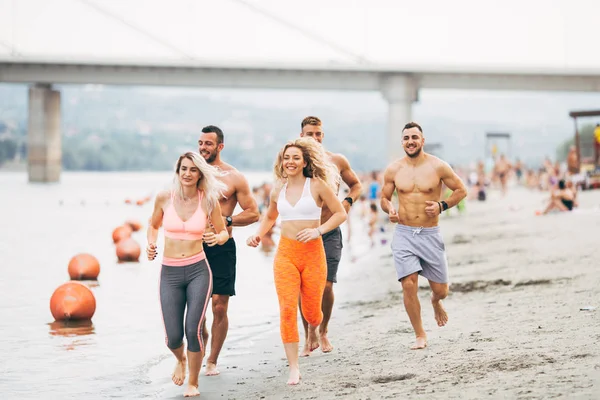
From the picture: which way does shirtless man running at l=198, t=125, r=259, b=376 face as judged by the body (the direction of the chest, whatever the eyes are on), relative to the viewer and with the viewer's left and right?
facing the viewer and to the left of the viewer

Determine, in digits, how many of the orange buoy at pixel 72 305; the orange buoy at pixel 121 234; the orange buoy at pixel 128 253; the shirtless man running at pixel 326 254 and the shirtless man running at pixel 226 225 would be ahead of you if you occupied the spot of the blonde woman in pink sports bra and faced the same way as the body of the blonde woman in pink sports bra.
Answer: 0

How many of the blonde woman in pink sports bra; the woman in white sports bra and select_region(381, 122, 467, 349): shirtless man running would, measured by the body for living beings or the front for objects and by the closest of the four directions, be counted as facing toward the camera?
3

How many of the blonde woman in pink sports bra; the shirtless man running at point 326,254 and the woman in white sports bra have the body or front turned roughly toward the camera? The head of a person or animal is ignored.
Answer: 3

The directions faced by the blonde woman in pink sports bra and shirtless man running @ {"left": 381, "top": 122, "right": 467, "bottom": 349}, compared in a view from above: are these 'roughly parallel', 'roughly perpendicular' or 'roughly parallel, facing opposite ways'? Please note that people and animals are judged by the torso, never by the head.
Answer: roughly parallel

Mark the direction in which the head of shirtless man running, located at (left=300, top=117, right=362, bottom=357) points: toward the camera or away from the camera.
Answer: toward the camera

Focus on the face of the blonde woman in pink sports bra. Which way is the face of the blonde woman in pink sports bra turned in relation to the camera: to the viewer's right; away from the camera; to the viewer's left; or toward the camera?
toward the camera

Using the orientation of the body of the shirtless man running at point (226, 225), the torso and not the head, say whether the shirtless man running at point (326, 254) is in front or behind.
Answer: behind

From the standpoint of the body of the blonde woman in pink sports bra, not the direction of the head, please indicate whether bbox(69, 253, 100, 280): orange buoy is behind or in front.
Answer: behind

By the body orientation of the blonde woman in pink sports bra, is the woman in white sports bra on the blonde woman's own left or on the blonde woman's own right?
on the blonde woman's own left

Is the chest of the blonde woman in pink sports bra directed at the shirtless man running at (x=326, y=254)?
no

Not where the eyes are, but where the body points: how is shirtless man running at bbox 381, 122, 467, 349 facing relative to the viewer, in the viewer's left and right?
facing the viewer

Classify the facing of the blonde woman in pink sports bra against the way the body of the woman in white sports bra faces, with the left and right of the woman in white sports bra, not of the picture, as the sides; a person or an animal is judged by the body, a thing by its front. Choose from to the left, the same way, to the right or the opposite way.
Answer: the same way

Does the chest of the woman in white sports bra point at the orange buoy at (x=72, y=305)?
no

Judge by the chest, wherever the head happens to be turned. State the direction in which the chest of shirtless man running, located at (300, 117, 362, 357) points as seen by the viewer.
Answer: toward the camera

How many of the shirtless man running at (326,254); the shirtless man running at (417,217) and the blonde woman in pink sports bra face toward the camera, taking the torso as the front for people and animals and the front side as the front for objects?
3

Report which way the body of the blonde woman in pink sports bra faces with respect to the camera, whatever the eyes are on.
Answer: toward the camera
